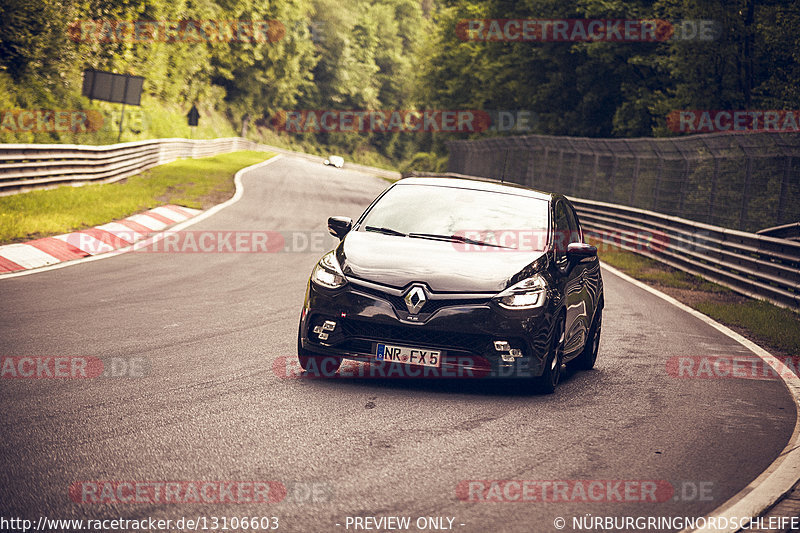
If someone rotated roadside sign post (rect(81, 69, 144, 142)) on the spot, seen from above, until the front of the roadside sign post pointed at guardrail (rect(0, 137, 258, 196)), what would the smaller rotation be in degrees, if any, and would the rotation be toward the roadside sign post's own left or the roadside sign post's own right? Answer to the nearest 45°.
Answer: approximately 180°

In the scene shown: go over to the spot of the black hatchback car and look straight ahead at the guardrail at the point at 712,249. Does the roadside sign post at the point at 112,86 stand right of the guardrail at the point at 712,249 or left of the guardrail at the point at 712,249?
left

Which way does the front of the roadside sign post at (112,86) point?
away from the camera

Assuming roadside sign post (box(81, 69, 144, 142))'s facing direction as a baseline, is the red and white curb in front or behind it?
behind

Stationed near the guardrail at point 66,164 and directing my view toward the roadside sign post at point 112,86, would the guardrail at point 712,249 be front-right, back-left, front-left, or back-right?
back-right

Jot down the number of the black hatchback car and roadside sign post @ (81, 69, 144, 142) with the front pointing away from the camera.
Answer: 1

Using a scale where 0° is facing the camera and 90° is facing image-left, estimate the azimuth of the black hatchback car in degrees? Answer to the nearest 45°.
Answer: approximately 45°

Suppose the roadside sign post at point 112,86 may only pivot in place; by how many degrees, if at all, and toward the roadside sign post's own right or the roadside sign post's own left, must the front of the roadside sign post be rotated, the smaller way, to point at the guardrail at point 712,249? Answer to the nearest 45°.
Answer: approximately 135° to the roadside sign post's own right

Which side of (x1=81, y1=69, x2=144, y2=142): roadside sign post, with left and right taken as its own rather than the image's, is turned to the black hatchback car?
back
